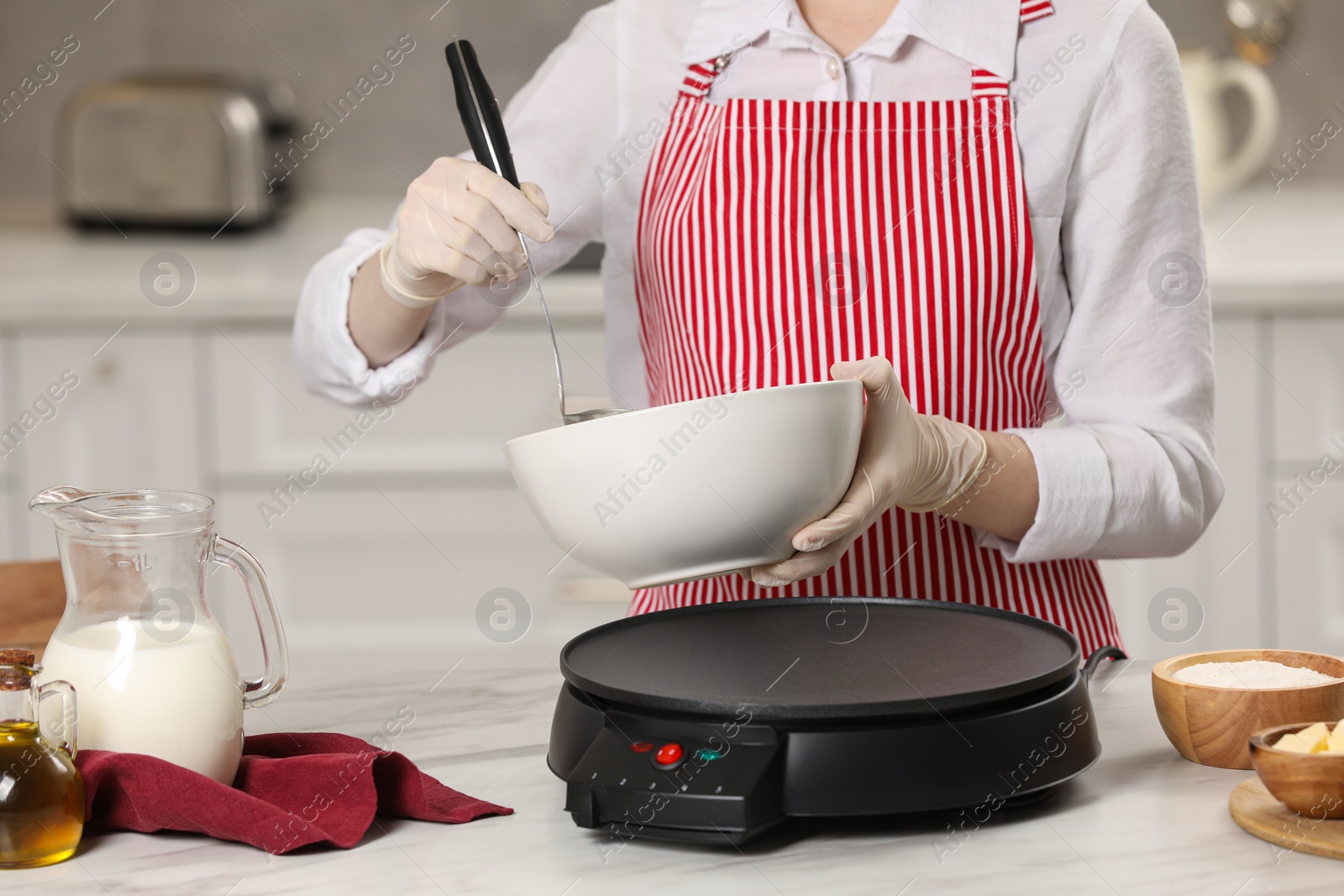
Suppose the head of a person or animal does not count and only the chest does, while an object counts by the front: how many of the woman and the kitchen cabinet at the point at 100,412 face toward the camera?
2

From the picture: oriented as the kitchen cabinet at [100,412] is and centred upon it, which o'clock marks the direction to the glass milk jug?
The glass milk jug is roughly at 12 o'clock from the kitchen cabinet.

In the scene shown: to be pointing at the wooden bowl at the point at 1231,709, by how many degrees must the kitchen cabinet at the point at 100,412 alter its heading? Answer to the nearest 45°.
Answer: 0° — it already faces it

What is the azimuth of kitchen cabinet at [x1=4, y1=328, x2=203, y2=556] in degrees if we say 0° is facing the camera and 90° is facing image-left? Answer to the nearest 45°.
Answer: approximately 0°

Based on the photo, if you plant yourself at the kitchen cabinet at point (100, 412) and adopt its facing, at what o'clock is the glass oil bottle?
The glass oil bottle is roughly at 12 o'clock from the kitchen cabinet.

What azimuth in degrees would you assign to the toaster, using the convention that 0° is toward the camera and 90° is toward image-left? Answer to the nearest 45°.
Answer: approximately 315°

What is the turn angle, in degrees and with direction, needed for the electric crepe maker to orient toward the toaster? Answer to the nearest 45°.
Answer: approximately 90° to its right

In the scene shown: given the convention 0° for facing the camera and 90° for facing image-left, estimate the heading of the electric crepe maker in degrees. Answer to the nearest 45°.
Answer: approximately 45°
